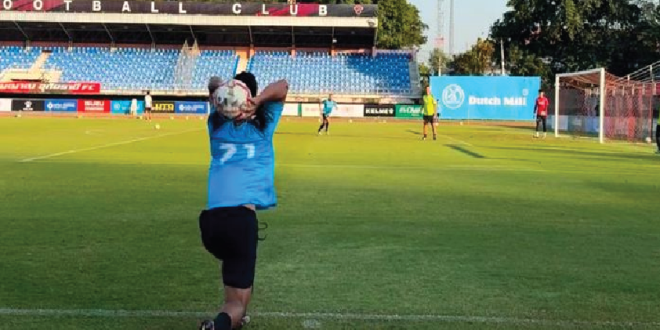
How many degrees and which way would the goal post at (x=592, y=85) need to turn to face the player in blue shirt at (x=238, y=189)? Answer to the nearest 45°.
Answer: approximately 45° to its left

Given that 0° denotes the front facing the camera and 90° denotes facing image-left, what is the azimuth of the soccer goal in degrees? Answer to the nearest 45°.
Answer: approximately 45°

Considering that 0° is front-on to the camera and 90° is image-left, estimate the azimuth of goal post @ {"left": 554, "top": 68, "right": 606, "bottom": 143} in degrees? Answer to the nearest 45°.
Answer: approximately 45°
